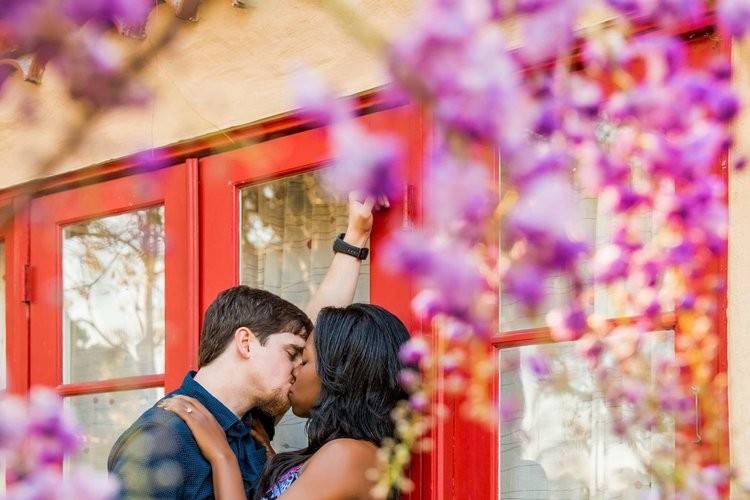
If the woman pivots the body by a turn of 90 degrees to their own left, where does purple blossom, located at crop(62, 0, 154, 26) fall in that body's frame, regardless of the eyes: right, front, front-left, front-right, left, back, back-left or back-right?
front

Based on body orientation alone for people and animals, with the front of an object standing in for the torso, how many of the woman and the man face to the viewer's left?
1

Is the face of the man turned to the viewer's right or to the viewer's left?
to the viewer's right

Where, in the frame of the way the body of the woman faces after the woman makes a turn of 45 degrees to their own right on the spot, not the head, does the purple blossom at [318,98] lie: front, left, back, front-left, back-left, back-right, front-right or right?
back-left

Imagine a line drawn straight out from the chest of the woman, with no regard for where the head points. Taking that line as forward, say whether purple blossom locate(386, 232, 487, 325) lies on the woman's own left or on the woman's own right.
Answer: on the woman's own left

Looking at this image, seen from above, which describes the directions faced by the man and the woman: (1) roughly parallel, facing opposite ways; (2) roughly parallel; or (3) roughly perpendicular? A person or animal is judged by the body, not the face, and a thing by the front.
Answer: roughly parallel, facing opposite ways

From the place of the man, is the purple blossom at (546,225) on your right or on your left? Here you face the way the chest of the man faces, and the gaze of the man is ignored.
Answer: on your right

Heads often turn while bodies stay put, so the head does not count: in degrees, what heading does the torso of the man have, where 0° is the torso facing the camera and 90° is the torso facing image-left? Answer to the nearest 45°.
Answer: approximately 270°

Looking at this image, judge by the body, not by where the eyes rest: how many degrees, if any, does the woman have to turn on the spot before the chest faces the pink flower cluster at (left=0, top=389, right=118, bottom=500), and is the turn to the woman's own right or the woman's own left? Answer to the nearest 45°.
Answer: approximately 90° to the woman's own left

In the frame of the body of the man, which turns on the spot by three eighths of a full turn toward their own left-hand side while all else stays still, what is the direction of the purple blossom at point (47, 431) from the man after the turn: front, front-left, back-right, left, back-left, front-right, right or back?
back-left

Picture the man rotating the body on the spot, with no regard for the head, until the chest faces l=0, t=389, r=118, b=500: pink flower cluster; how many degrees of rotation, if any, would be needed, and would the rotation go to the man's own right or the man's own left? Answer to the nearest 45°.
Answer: approximately 90° to the man's own right

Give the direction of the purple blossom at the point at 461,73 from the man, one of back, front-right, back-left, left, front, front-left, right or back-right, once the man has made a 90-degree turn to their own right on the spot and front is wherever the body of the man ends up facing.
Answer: front

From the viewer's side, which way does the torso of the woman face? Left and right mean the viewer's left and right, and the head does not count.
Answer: facing to the left of the viewer

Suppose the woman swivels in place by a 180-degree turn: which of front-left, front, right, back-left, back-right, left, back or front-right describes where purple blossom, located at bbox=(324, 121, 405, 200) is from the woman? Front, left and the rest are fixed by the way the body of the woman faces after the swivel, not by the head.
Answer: right

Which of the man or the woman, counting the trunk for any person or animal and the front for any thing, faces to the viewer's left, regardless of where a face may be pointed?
the woman
